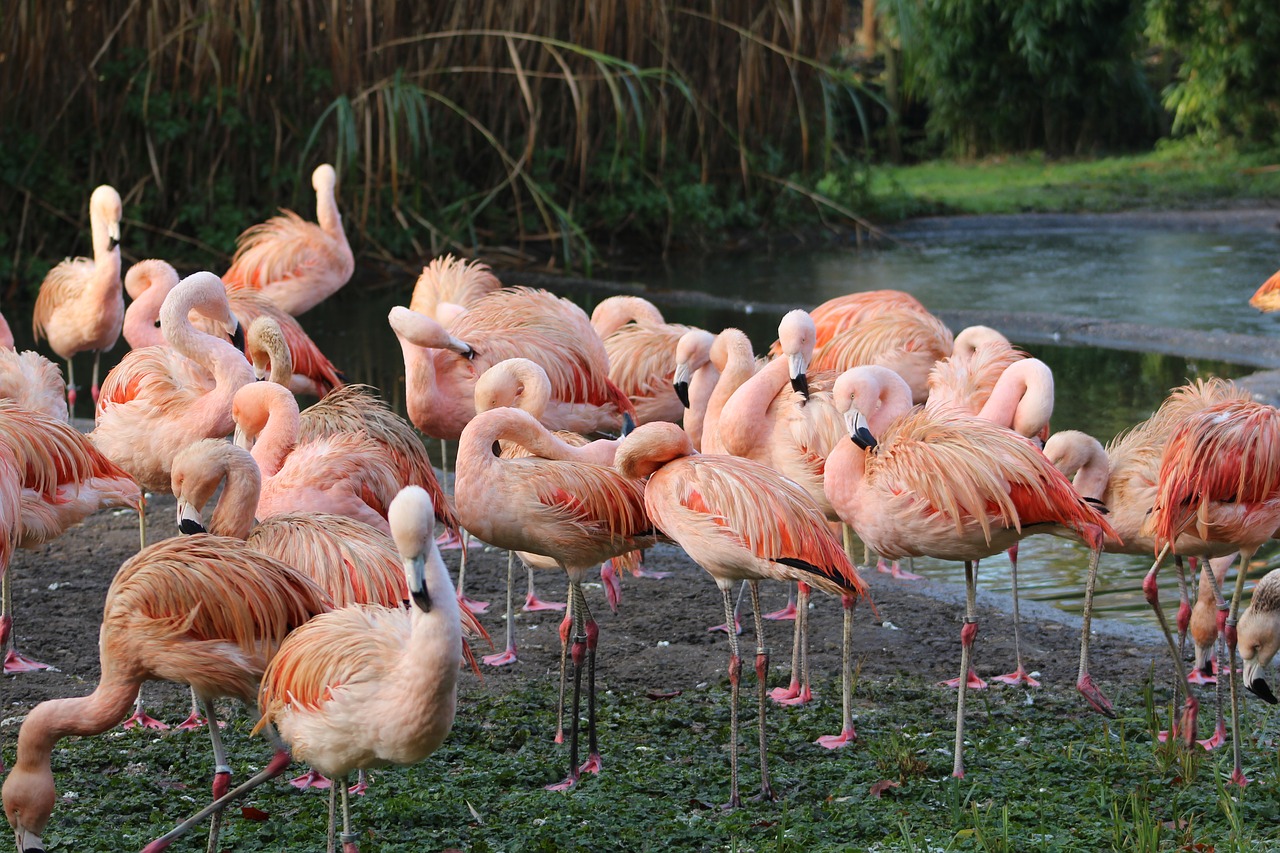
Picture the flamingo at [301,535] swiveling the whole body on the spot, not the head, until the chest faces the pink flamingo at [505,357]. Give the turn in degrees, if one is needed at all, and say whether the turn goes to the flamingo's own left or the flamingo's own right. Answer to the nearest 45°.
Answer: approximately 90° to the flamingo's own right

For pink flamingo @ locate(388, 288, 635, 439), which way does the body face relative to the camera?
to the viewer's left

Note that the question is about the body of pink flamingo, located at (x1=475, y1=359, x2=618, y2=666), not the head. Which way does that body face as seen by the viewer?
to the viewer's left

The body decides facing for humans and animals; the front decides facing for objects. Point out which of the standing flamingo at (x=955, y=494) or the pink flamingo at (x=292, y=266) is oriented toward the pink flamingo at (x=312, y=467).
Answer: the standing flamingo

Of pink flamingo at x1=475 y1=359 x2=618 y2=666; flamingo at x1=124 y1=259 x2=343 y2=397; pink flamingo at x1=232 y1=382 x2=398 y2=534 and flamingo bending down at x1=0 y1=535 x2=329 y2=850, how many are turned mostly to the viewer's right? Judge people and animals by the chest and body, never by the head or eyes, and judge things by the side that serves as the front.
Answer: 0

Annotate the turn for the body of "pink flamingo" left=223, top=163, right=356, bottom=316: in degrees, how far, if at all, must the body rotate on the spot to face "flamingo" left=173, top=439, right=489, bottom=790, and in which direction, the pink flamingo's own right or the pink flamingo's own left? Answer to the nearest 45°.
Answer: approximately 90° to the pink flamingo's own right

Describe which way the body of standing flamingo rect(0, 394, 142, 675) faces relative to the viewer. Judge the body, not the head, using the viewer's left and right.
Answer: facing to the left of the viewer

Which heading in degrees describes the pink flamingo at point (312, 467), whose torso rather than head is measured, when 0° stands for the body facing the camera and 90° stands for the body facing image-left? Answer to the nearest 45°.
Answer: approximately 90°

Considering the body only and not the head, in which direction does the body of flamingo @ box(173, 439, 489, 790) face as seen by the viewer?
to the viewer's left

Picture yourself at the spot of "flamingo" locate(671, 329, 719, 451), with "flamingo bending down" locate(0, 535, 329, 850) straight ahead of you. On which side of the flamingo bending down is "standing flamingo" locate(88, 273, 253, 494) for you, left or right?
right

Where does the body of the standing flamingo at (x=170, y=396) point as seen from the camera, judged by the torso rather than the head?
to the viewer's right

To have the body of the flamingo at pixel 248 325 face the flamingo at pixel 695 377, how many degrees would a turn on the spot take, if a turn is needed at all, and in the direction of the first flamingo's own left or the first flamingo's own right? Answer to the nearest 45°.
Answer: approximately 135° to the first flamingo's own left

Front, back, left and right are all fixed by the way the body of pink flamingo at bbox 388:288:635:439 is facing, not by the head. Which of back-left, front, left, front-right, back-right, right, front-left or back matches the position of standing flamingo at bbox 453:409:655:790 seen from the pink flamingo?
left

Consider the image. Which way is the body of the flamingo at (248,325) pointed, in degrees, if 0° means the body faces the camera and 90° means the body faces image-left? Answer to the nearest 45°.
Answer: approximately 90°

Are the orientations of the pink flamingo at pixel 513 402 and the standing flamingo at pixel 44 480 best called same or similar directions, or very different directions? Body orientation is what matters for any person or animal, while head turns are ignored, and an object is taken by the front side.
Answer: same or similar directions

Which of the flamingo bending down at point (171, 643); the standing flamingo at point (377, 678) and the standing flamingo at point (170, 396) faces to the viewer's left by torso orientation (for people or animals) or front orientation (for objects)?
the flamingo bending down

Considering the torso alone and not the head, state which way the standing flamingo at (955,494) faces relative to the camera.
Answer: to the viewer's left

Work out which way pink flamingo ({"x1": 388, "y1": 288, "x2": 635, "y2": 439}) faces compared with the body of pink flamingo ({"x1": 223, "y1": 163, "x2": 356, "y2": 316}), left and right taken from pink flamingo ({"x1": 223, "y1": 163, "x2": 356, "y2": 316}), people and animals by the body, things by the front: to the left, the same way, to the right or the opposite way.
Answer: the opposite way

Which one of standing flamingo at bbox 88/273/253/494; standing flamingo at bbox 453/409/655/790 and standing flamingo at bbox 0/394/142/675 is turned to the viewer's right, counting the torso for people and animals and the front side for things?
standing flamingo at bbox 88/273/253/494

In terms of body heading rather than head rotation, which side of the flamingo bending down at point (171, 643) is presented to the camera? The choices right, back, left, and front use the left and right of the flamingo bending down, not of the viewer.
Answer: left
